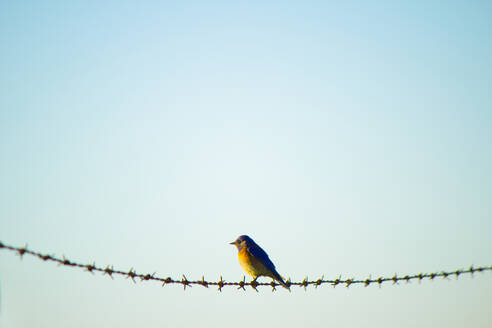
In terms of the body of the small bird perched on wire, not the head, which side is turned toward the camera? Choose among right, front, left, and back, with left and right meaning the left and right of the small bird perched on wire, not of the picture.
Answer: left
